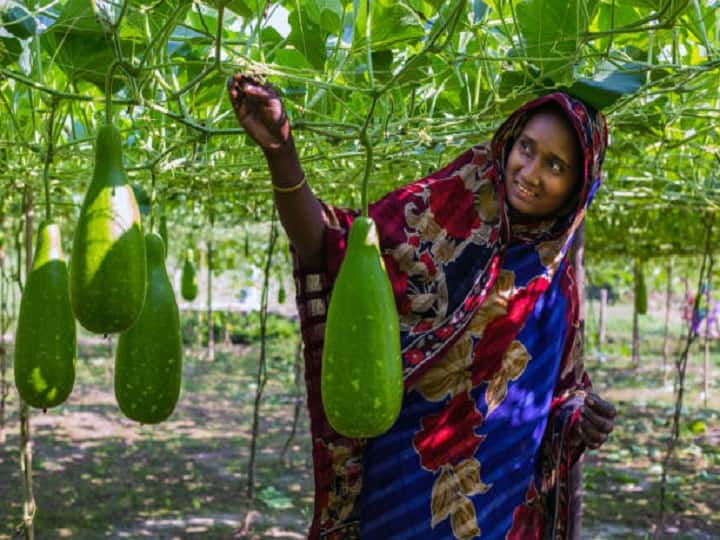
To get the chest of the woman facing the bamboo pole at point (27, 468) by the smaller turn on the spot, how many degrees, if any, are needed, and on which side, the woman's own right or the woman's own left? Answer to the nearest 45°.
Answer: approximately 135° to the woman's own right

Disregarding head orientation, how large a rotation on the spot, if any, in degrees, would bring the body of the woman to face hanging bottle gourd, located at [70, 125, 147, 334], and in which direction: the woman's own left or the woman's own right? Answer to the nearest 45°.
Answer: approximately 45° to the woman's own right

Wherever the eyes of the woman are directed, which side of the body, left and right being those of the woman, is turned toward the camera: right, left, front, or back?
front

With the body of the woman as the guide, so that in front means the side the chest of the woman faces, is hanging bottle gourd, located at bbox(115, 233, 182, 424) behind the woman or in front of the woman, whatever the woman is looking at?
in front

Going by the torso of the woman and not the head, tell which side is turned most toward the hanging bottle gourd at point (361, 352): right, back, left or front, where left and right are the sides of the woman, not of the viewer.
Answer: front

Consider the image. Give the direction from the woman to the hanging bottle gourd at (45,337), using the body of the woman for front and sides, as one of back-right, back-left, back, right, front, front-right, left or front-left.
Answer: front-right
